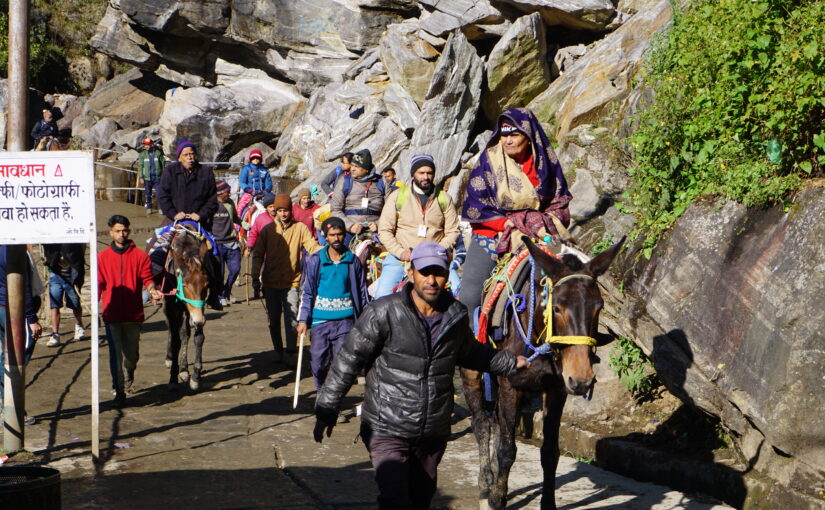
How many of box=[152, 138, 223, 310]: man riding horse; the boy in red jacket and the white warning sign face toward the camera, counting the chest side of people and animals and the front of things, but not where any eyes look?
3

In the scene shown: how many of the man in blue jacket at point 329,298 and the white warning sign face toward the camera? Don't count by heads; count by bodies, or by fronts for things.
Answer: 2

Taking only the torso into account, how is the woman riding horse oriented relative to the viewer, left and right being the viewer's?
facing the viewer and to the right of the viewer

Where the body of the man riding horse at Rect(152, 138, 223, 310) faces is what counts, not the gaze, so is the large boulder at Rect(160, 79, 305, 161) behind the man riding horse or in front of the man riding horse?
behind

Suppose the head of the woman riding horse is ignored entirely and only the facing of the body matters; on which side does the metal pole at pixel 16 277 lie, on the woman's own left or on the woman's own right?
on the woman's own right

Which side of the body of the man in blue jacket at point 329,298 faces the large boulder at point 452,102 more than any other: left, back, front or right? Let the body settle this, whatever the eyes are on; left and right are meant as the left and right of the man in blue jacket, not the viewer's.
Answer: back

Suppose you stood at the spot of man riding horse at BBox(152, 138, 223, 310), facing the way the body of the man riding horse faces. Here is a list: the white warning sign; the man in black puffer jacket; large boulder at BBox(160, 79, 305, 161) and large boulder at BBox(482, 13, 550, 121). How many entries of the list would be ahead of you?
2

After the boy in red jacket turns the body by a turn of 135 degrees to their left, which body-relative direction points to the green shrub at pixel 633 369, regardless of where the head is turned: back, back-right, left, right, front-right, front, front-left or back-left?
right

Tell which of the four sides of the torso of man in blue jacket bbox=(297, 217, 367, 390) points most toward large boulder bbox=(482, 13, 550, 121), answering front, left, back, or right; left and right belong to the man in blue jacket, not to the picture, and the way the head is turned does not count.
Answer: back

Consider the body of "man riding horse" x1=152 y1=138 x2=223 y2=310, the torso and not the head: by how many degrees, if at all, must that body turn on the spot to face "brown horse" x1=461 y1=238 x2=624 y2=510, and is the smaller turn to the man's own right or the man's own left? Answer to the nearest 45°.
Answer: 0° — they already face it
